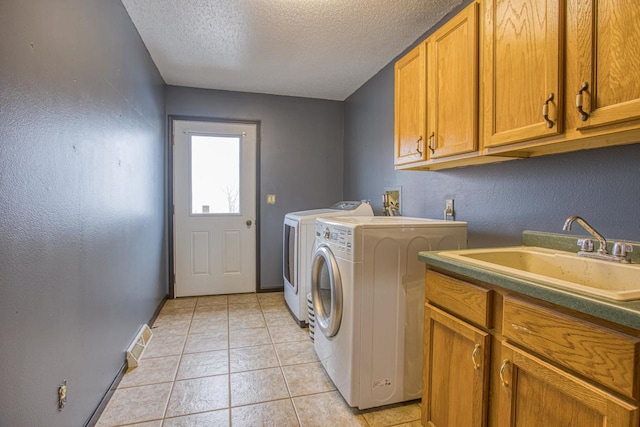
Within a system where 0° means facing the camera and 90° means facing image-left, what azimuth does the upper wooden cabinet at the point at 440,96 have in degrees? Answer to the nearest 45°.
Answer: approximately 45°

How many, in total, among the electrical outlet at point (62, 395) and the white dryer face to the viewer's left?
1

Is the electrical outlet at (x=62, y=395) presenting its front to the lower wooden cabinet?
yes

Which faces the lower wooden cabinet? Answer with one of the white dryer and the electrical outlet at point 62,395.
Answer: the electrical outlet

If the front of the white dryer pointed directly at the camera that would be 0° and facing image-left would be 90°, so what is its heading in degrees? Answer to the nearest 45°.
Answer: approximately 90°
